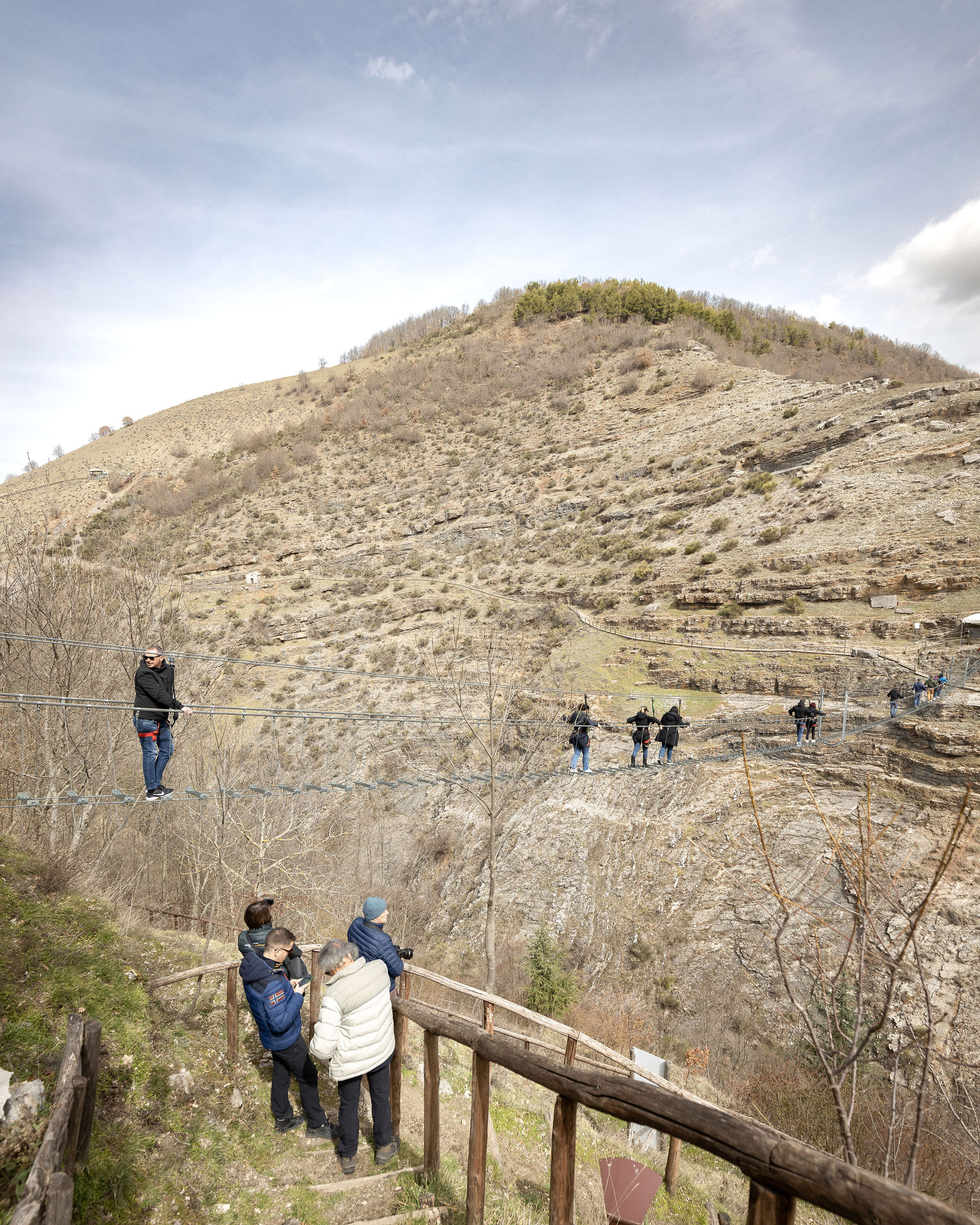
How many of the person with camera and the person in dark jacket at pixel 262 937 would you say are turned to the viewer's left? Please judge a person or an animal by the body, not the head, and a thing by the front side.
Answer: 0

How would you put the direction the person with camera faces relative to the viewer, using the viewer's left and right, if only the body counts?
facing away from the viewer and to the right of the viewer

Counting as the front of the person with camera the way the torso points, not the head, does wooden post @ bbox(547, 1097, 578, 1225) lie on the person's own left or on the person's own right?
on the person's own right

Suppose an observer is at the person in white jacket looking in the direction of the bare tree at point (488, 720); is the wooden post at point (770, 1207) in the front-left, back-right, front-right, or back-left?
back-right

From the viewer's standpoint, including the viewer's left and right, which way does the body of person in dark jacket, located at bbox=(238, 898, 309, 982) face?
facing away from the viewer and to the right of the viewer

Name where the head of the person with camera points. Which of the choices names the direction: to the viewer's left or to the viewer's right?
to the viewer's right
